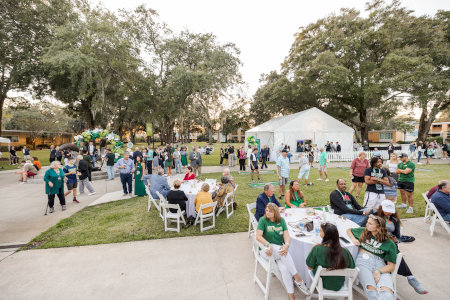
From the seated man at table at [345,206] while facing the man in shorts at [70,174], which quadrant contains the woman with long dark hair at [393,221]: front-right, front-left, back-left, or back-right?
back-left

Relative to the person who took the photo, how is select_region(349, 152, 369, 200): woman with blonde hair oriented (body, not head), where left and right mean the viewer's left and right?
facing the viewer

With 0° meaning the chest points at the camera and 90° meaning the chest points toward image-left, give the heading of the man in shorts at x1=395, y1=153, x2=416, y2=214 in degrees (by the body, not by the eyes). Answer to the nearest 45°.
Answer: approximately 45°

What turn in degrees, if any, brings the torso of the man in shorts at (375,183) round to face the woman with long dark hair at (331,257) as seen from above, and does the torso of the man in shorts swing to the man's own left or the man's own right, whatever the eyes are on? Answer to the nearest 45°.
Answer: approximately 45° to the man's own right

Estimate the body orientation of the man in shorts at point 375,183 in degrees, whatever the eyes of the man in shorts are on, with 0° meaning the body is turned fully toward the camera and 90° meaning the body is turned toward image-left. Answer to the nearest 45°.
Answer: approximately 315°

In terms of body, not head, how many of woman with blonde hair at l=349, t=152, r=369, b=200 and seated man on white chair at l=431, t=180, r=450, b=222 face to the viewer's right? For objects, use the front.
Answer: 1

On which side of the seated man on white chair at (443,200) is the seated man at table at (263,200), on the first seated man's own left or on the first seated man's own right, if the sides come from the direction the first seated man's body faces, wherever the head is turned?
on the first seated man's own right

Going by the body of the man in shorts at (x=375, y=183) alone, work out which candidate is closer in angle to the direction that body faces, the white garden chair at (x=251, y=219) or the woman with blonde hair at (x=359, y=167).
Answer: the white garden chair

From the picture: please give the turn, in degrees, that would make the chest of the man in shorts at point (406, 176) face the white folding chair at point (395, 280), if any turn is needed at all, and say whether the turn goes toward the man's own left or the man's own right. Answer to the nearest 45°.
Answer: approximately 45° to the man's own left

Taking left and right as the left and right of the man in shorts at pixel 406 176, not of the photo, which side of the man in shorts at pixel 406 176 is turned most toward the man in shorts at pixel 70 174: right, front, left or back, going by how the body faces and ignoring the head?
front

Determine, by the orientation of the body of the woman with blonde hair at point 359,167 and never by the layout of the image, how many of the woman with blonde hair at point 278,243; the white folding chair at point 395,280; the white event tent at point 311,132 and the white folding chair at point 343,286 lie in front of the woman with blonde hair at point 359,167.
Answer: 3
